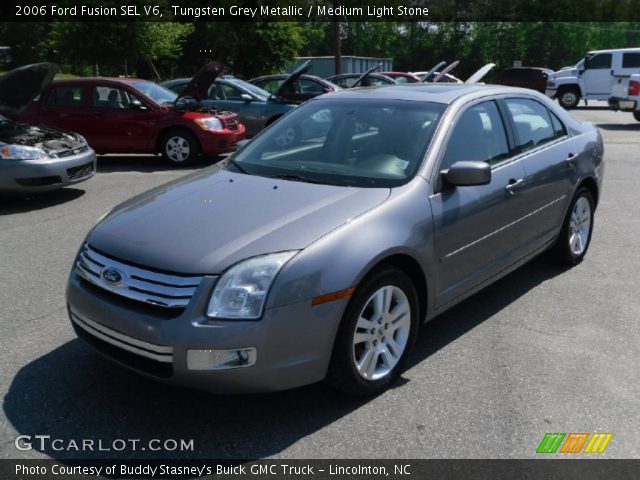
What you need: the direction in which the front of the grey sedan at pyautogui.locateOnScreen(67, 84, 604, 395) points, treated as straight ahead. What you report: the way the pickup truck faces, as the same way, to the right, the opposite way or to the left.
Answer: the opposite way

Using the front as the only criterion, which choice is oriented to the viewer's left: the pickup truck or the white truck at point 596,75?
the white truck

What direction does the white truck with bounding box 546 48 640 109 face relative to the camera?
to the viewer's left

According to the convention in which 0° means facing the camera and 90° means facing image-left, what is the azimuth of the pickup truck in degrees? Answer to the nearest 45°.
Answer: approximately 225°

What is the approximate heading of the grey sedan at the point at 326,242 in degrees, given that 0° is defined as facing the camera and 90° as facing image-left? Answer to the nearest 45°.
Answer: approximately 45°

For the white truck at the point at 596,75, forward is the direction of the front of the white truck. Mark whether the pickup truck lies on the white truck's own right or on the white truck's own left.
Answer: on the white truck's own left

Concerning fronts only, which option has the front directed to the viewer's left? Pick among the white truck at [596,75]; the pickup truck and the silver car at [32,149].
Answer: the white truck

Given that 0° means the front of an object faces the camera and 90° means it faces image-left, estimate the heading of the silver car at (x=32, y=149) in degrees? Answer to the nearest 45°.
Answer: approximately 315°

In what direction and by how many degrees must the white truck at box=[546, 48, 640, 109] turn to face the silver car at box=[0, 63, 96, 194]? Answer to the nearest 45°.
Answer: approximately 90° to its left
